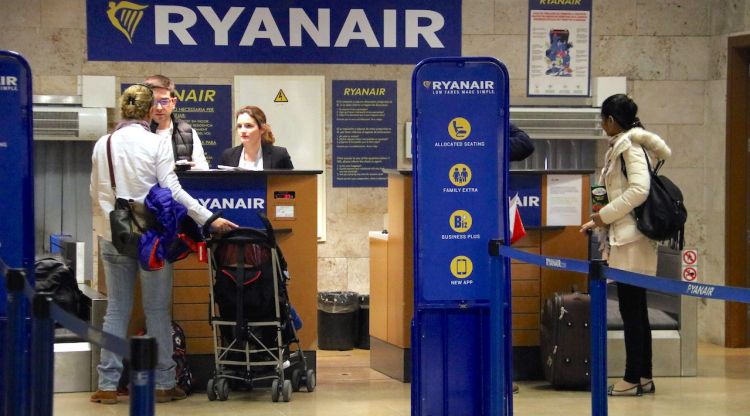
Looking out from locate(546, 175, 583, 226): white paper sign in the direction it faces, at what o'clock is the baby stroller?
The baby stroller is roughly at 2 o'clock from the white paper sign.

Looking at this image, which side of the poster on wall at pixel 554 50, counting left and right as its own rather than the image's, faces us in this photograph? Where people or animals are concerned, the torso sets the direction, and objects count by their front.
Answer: front

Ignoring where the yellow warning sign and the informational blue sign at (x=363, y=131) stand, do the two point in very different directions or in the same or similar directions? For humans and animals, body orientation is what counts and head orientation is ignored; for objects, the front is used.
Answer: same or similar directions

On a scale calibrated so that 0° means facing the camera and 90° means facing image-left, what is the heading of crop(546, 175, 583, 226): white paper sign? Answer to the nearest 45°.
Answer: approximately 0°

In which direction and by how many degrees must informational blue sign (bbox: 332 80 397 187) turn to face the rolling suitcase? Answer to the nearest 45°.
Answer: approximately 45° to its left

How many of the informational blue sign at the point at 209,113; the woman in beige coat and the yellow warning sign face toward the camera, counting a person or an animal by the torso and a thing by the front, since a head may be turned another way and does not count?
2

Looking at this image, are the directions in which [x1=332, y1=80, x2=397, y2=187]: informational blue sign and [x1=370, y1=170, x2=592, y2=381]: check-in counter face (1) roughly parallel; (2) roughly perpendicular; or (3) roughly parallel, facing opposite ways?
roughly parallel

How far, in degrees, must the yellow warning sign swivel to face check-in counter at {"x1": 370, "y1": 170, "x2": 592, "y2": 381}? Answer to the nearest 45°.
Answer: approximately 45° to its left

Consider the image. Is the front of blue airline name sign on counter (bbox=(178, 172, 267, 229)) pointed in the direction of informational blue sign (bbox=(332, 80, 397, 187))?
no

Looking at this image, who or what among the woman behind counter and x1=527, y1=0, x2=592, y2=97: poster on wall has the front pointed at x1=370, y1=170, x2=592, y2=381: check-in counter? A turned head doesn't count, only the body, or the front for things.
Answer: the poster on wall

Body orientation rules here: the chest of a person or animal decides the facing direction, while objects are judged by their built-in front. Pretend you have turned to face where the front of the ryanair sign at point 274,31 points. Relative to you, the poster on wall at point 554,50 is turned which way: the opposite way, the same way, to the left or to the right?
the same way

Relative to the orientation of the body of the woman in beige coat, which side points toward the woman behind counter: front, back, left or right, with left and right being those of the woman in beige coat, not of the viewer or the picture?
front

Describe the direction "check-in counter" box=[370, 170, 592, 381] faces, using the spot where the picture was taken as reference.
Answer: facing the viewer

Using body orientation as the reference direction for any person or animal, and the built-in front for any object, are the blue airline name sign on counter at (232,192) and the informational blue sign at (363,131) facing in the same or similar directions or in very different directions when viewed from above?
same or similar directions

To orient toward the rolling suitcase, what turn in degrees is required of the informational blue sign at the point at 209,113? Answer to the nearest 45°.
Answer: approximately 45° to its left

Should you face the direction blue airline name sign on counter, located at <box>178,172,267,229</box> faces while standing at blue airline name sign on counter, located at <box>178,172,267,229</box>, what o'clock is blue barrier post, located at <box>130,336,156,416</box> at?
The blue barrier post is roughly at 12 o'clock from the blue airline name sign on counter.

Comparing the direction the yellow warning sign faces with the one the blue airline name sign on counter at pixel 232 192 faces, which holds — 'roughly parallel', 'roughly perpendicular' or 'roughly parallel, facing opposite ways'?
roughly parallel

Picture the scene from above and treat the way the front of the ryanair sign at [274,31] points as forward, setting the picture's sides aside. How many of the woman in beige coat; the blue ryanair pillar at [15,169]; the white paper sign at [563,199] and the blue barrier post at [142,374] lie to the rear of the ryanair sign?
0

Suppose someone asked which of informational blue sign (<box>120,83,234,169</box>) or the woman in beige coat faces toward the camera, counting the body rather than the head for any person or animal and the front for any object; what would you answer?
the informational blue sign
